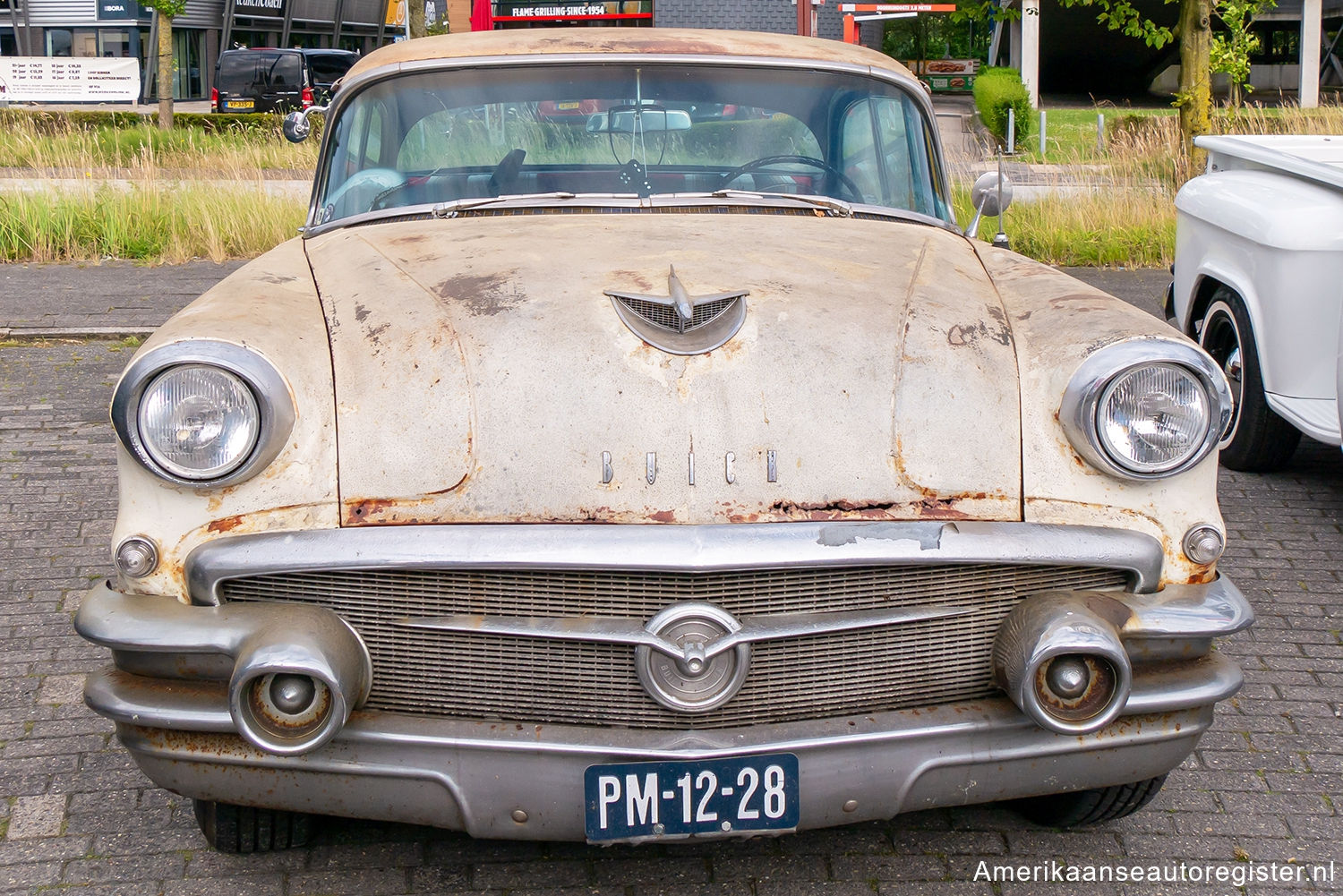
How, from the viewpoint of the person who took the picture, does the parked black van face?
facing away from the viewer and to the right of the viewer

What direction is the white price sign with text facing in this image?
toward the camera

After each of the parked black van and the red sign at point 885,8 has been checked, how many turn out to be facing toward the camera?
1

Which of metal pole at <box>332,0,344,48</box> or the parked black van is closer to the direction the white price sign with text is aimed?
the parked black van

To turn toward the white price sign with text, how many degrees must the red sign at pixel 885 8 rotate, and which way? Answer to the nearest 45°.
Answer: approximately 90° to its right

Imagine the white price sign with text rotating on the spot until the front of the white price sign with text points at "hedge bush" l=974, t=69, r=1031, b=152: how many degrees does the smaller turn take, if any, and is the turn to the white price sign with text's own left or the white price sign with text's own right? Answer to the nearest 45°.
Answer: approximately 45° to the white price sign with text's own left

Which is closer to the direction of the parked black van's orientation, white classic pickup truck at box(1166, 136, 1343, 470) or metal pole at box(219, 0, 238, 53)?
the metal pole

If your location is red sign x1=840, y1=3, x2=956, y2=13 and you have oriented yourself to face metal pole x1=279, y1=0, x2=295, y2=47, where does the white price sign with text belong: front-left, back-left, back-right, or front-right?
front-left

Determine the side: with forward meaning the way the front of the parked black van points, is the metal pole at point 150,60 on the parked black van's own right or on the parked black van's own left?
on the parked black van's own left

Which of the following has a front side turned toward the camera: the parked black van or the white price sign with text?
the white price sign with text

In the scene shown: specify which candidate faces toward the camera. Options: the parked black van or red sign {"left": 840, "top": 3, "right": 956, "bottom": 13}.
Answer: the red sign

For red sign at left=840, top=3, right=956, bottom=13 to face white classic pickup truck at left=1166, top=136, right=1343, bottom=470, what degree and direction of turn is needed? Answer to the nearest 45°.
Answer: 0° — it already faces it

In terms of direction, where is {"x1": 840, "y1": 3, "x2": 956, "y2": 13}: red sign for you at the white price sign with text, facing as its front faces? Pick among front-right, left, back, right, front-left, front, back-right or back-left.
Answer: front-left

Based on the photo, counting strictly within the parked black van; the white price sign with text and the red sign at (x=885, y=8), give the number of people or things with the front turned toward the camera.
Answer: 2

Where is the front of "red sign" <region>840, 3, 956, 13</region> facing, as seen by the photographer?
facing the viewer
